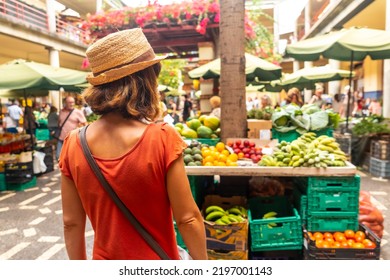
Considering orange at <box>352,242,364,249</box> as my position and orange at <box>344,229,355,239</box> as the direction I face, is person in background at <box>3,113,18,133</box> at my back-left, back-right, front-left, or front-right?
front-left

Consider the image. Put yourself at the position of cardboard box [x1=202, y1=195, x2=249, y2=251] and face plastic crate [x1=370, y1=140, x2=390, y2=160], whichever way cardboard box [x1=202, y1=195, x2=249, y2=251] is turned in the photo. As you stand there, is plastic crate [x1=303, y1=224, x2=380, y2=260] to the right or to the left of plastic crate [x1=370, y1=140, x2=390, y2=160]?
right

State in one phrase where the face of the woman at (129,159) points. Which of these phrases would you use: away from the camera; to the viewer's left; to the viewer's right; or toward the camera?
away from the camera

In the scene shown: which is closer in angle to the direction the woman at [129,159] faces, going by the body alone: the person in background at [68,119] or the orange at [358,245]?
the person in background

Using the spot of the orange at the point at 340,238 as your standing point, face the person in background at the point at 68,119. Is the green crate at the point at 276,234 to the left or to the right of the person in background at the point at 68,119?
left

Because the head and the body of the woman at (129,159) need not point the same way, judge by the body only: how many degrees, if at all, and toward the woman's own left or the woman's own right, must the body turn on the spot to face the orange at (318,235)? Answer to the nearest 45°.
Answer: approximately 45° to the woman's own right

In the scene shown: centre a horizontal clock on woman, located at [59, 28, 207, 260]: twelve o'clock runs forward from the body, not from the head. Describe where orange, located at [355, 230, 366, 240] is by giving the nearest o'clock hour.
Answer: The orange is roughly at 2 o'clock from the woman.

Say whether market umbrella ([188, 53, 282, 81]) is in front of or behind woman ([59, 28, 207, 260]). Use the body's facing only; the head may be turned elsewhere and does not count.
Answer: in front

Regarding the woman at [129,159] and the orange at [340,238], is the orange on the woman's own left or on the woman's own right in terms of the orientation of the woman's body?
on the woman's own right

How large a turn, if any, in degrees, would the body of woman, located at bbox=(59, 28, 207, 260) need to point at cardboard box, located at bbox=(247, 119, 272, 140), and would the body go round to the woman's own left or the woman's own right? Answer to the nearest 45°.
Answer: approximately 45° to the woman's own right

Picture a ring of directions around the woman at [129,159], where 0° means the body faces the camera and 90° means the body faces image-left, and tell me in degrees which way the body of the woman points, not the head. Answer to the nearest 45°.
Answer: approximately 180°

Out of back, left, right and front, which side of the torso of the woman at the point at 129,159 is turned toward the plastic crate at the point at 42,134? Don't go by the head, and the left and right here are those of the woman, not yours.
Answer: front
